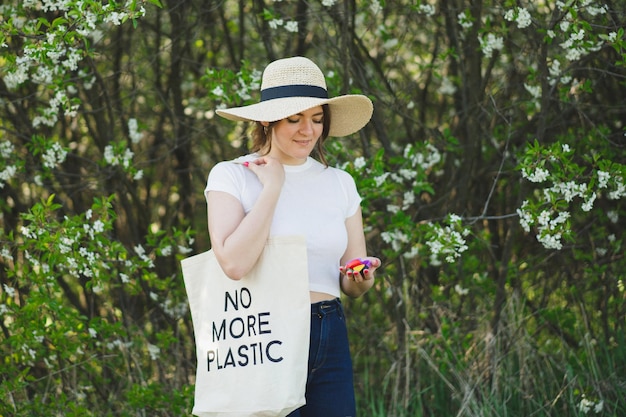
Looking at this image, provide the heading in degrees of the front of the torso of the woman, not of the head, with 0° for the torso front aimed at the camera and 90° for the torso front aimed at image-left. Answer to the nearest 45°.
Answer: approximately 315°
